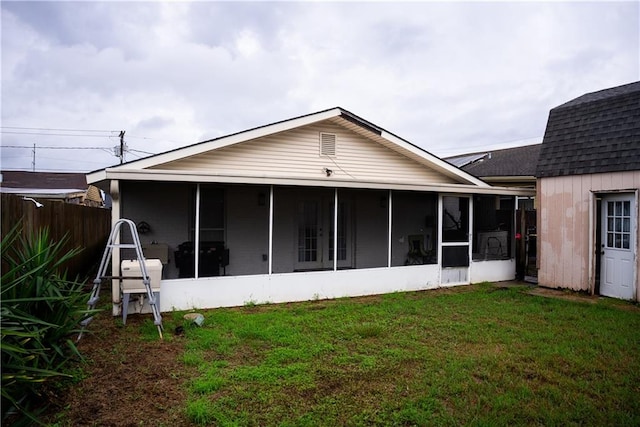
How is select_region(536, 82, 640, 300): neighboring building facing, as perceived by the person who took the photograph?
facing the viewer and to the left of the viewer

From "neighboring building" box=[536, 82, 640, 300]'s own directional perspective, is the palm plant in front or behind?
in front

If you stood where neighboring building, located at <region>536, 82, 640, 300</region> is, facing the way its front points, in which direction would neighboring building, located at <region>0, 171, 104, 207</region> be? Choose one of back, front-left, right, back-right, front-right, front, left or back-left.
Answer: front-right
